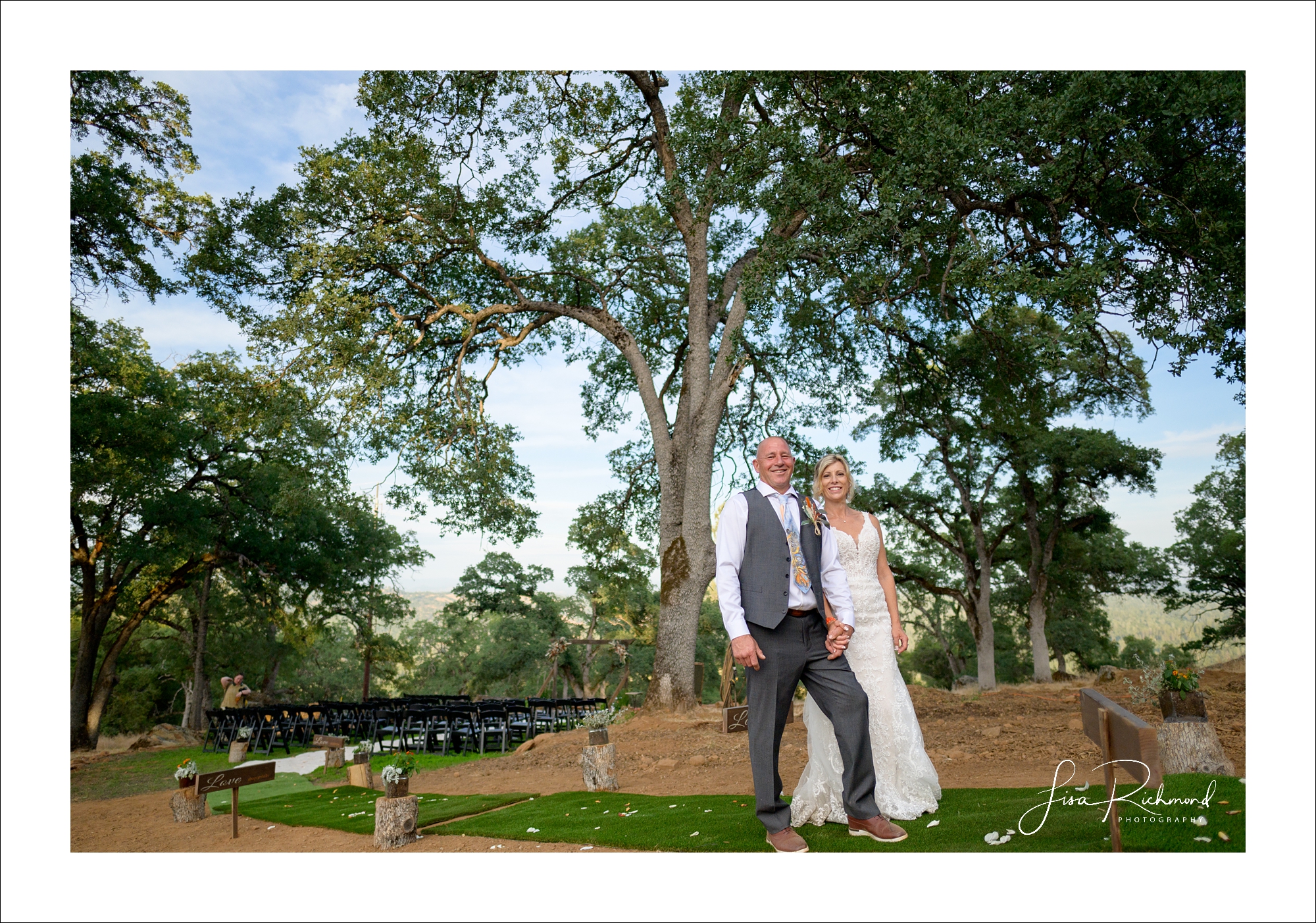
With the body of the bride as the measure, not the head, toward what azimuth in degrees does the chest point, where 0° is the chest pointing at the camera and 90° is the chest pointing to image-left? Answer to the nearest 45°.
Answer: approximately 0°

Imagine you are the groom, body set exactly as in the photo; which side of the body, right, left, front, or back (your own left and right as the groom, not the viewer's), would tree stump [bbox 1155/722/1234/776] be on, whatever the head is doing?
left

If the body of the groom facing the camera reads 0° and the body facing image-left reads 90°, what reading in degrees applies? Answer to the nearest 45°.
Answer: approximately 315°
